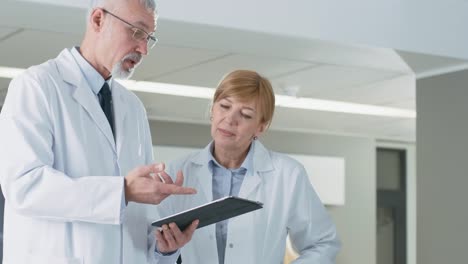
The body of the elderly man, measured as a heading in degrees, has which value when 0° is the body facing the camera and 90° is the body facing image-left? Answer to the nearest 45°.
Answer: approximately 315°
